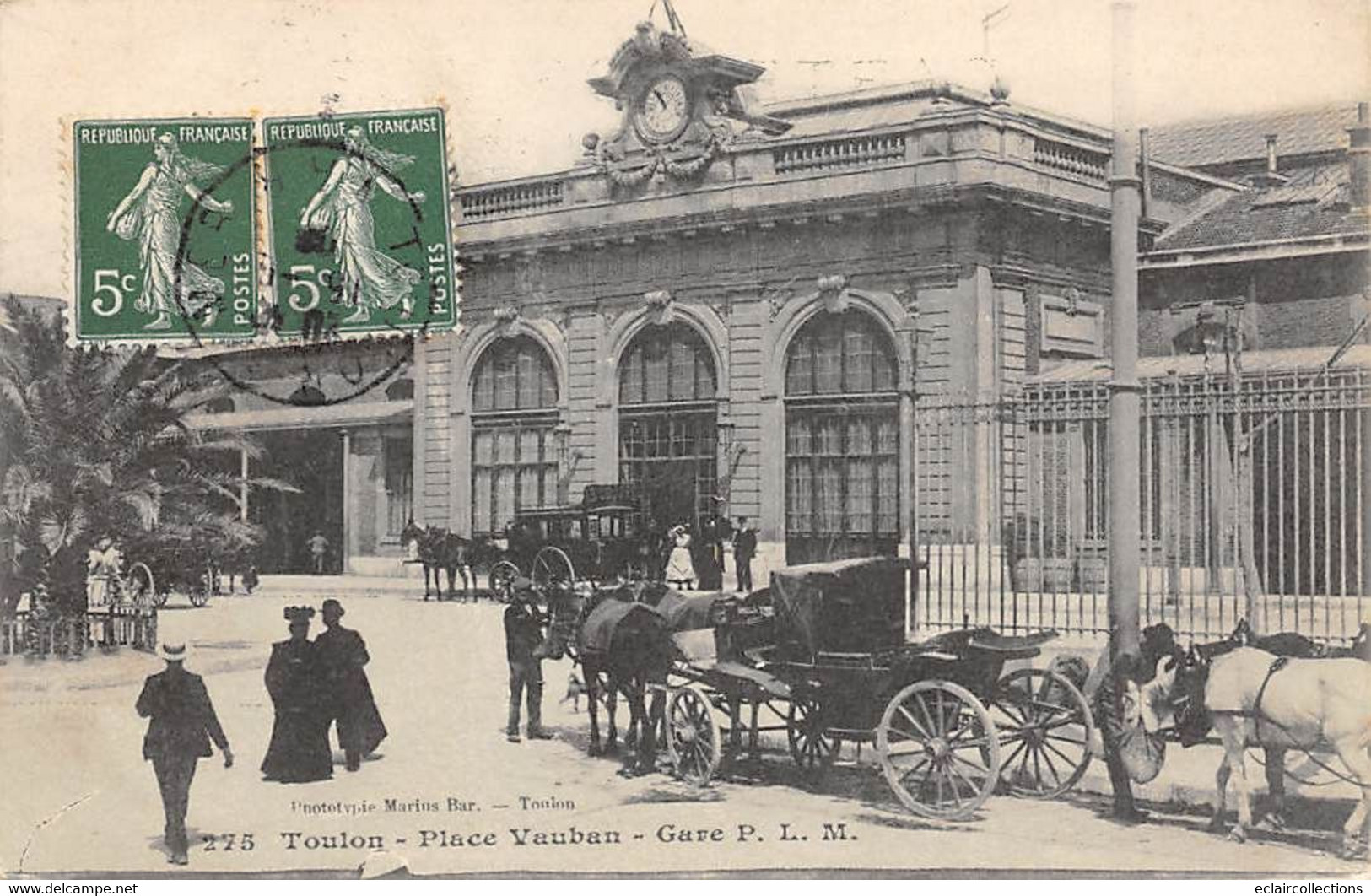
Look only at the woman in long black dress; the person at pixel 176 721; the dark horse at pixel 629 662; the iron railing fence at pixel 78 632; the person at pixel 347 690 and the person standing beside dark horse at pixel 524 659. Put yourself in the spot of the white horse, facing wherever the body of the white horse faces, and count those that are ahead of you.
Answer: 6

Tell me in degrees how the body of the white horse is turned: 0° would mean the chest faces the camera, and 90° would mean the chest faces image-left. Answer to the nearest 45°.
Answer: approximately 90°

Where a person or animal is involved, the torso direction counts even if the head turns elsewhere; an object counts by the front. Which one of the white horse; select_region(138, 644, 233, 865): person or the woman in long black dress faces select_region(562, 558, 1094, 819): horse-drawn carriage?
the white horse

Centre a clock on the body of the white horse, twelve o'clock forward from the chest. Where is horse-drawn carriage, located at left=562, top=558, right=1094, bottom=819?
The horse-drawn carriage is roughly at 12 o'clock from the white horse.

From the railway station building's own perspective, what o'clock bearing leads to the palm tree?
The palm tree is roughly at 1 o'clock from the railway station building.

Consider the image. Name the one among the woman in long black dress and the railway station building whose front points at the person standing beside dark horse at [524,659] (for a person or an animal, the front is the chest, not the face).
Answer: the railway station building

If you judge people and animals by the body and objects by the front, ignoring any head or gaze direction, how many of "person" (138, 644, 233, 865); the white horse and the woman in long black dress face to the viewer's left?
1

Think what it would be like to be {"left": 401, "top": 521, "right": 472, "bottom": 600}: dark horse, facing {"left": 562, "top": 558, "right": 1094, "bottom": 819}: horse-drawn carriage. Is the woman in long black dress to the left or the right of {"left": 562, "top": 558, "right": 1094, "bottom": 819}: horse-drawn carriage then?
right
